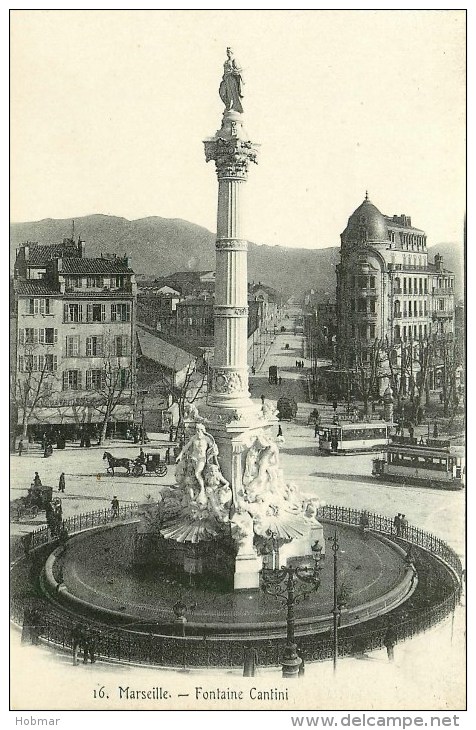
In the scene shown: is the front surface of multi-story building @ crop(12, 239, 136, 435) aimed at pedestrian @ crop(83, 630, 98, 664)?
yes

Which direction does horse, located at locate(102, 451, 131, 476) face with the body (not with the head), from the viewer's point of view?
to the viewer's left

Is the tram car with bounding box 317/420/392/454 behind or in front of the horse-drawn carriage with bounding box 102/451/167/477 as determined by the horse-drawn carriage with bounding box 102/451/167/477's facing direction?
behind

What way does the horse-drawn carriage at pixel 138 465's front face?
to the viewer's left

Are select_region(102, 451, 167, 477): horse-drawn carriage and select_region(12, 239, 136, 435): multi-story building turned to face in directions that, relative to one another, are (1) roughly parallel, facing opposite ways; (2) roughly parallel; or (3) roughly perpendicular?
roughly perpendicular

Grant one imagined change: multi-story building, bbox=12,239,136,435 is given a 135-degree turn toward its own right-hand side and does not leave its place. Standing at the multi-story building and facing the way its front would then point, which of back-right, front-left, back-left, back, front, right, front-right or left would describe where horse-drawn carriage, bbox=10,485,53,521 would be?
back-left

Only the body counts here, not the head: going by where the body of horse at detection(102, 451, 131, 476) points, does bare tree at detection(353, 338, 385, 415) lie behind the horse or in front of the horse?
behind

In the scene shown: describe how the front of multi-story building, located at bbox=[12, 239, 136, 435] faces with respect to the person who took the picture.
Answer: facing the viewer

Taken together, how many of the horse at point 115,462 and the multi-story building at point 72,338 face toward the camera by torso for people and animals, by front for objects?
1

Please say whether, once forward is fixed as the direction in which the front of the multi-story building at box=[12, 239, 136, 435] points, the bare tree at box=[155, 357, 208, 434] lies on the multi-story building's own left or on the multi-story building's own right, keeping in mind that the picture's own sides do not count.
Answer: on the multi-story building's own left

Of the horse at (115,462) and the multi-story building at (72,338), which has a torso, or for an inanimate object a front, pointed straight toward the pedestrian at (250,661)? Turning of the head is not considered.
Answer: the multi-story building

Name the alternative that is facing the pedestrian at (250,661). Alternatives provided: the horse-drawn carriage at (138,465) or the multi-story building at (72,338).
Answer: the multi-story building

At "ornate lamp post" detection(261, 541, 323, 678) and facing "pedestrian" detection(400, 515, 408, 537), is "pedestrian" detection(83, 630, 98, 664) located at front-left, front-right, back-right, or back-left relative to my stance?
back-left

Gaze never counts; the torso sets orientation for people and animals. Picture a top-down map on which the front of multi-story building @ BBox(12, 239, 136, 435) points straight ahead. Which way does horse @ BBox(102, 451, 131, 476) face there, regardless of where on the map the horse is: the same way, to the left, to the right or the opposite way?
to the right
